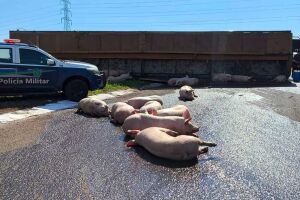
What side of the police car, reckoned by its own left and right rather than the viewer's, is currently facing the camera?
right

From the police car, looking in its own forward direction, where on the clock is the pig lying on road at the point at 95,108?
The pig lying on road is roughly at 2 o'clock from the police car.

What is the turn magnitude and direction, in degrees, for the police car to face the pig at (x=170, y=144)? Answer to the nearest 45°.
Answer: approximately 90° to its right

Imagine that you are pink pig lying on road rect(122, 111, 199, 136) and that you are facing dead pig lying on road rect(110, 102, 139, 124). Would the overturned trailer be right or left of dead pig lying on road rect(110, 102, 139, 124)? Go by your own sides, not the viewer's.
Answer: right

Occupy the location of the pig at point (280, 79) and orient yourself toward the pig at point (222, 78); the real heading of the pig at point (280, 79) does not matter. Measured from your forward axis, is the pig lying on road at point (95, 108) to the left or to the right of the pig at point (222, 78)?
left

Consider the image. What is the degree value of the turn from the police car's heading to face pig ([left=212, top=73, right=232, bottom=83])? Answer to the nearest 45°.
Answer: approximately 45° to its left

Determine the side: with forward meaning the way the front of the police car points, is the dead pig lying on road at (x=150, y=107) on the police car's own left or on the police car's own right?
on the police car's own right

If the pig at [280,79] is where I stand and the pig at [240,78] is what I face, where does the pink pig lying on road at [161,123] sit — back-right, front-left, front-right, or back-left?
front-left

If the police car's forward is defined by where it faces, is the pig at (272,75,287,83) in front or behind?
in front

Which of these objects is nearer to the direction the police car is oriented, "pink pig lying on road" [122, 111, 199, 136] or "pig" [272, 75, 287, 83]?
the pig
